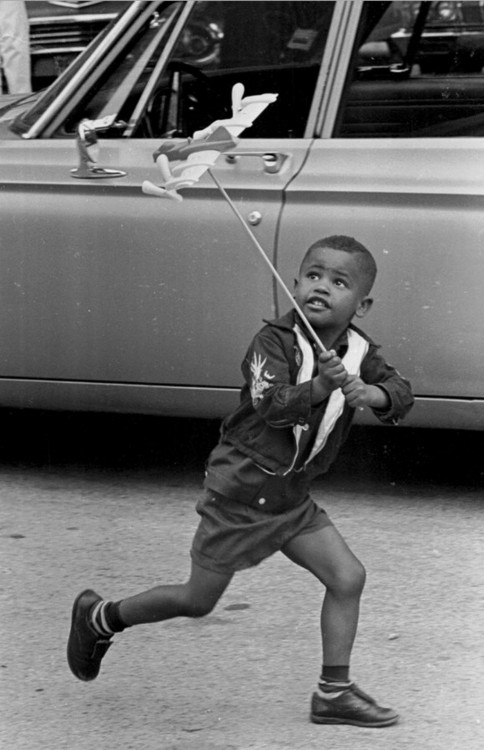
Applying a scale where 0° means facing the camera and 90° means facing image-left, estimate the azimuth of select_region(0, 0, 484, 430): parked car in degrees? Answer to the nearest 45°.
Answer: approximately 90°

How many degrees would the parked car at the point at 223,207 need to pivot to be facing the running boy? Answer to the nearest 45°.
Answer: approximately 90° to its left

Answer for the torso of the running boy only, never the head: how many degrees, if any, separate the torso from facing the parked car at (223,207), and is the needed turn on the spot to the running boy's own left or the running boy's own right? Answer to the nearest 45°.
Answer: approximately 135° to the running boy's own left

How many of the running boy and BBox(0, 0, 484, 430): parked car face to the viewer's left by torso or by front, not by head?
1

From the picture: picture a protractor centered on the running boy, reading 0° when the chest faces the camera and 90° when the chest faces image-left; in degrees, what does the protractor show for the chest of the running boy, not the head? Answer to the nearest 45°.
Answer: approximately 315°

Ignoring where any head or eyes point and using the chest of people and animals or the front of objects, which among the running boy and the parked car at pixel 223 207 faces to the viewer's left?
the parked car
